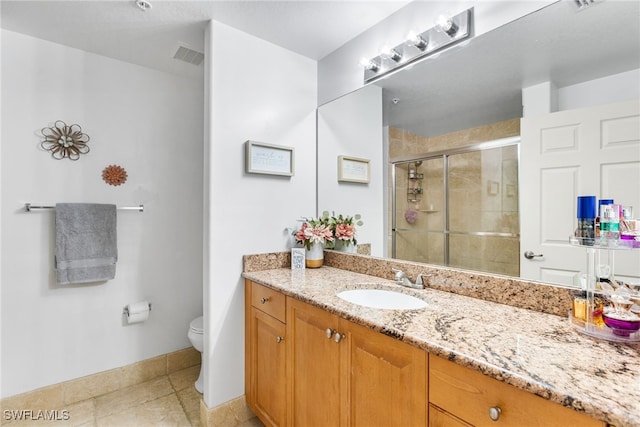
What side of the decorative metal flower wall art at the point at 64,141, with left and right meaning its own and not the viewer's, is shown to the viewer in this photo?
front

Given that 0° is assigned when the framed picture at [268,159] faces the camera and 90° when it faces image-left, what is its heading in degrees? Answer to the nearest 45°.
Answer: approximately 315°

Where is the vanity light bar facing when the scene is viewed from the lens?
facing the viewer and to the left of the viewer

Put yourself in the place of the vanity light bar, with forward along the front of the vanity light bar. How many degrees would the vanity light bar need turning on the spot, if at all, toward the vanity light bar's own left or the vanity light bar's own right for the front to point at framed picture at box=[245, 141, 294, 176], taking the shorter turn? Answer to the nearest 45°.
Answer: approximately 45° to the vanity light bar's own right

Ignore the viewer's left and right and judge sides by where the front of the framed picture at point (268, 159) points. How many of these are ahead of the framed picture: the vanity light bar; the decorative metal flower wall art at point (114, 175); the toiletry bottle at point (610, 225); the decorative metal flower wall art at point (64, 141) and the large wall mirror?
3

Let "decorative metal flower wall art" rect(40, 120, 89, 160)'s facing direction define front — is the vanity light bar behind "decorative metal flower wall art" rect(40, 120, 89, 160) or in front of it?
in front

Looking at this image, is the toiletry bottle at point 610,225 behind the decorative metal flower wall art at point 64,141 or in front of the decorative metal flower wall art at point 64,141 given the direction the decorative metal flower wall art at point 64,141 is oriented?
in front

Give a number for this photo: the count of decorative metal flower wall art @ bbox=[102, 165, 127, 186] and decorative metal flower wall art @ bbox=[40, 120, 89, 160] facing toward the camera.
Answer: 2

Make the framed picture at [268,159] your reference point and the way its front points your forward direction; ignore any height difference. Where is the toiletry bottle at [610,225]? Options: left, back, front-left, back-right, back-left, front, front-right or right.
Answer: front

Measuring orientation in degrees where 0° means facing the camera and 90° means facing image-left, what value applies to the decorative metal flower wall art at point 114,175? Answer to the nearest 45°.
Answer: approximately 0°

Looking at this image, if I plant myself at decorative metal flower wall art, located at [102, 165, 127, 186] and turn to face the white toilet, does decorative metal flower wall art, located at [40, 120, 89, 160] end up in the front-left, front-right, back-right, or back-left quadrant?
back-right

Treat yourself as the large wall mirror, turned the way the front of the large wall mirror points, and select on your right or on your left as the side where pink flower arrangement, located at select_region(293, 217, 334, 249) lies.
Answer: on your right
